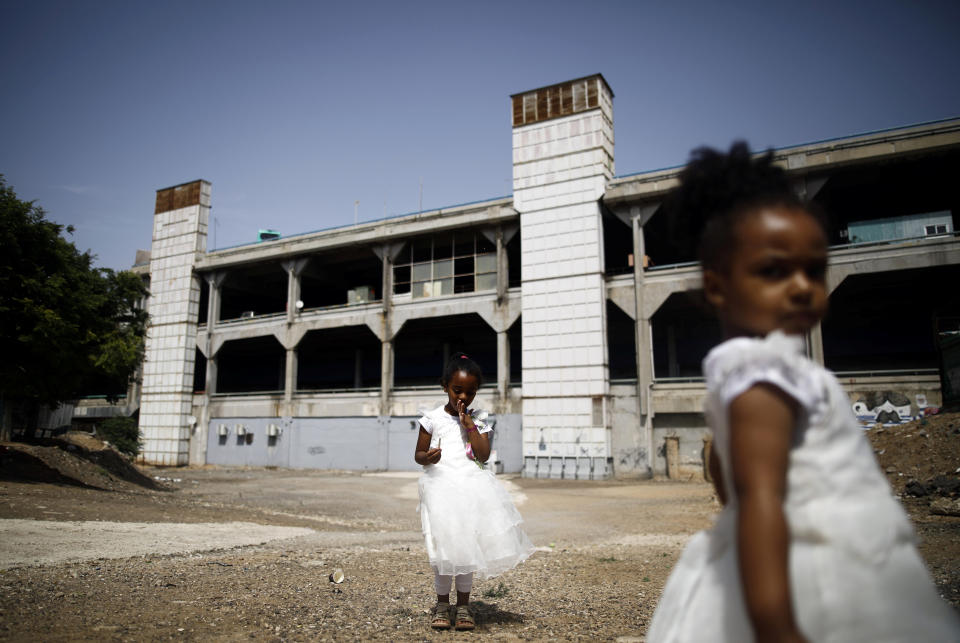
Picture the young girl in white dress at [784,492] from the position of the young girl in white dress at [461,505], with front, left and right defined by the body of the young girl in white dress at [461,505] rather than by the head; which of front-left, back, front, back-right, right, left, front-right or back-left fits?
front

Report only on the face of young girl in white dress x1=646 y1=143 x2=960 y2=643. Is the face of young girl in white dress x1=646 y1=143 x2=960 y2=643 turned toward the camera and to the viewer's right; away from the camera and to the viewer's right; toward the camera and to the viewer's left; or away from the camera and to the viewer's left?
toward the camera and to the viewer's right

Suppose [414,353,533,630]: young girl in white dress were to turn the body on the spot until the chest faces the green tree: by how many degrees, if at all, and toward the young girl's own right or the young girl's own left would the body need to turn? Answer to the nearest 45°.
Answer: approximately 135° to the young girl's own right

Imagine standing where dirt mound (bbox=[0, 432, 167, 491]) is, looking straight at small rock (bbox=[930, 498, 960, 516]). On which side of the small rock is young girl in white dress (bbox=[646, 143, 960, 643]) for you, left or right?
right

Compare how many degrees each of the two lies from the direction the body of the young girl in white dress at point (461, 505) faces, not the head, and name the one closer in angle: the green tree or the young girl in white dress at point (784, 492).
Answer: the young girl in white dress

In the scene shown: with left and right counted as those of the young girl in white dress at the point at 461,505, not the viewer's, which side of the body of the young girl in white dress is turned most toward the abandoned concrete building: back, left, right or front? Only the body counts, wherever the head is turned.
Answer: back

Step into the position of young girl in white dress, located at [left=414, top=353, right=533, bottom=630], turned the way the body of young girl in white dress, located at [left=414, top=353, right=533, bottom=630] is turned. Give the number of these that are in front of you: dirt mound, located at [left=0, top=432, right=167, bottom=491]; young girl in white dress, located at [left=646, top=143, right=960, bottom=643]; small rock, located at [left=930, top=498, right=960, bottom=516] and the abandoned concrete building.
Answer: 1

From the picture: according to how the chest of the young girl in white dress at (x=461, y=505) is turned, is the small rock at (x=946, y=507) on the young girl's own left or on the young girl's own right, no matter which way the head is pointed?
on the young girl's own left

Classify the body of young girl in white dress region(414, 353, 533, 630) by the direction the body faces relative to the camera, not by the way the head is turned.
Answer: toward the camera

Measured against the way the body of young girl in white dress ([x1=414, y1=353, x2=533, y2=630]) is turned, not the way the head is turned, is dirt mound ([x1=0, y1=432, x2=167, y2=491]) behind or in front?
behind

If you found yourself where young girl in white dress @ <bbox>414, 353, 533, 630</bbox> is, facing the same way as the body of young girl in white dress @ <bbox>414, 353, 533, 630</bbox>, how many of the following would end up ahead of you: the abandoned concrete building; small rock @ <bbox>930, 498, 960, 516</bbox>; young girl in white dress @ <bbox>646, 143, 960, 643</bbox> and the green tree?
1
